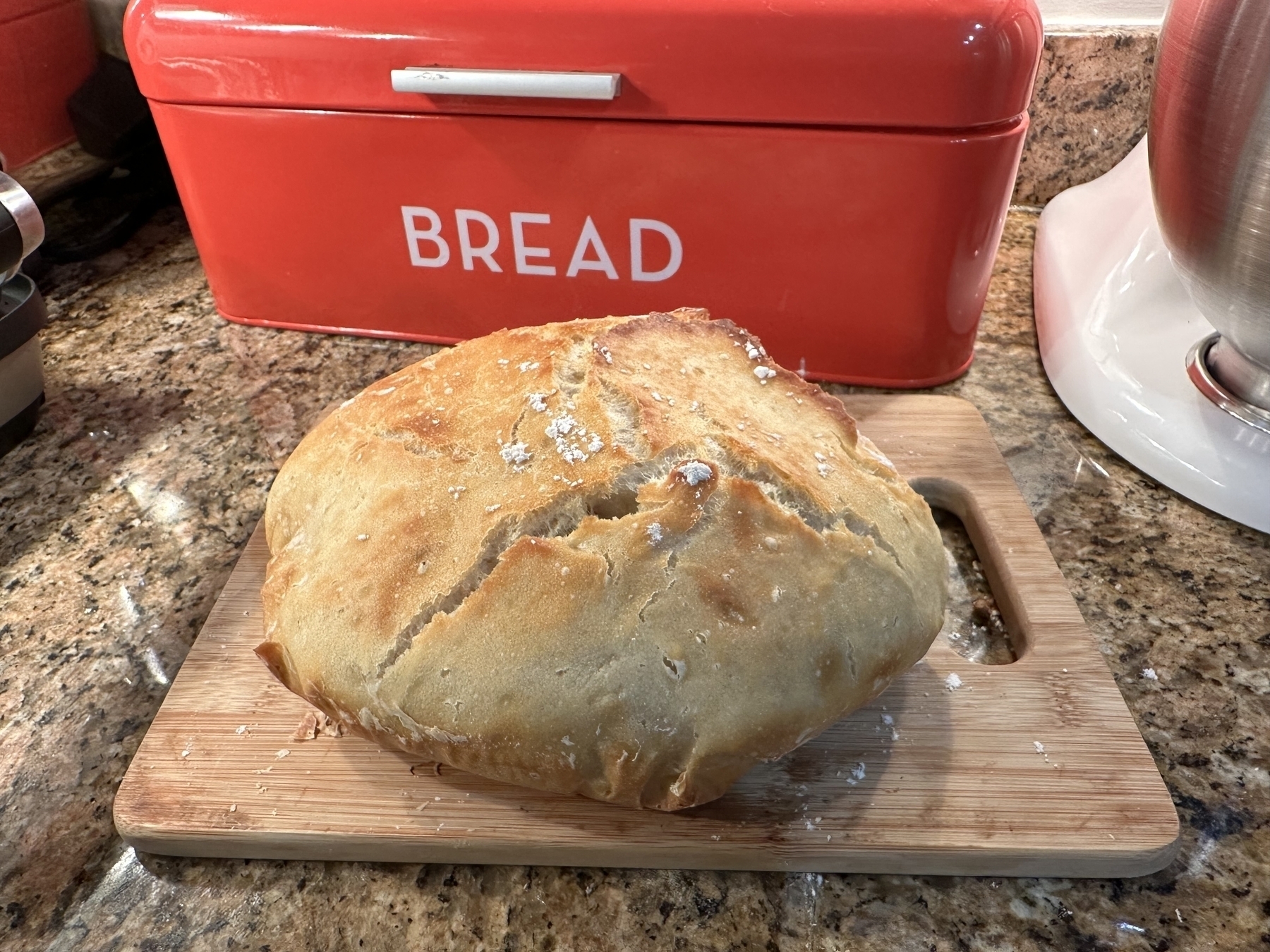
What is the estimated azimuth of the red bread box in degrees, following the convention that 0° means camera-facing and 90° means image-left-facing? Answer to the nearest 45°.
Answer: approximately 0°
